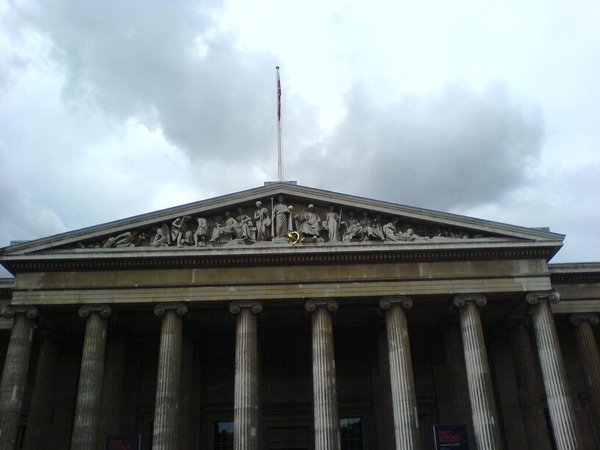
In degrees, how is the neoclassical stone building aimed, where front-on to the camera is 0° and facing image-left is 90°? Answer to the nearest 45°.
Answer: approximately 0°
